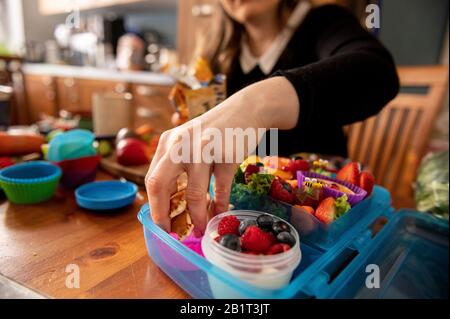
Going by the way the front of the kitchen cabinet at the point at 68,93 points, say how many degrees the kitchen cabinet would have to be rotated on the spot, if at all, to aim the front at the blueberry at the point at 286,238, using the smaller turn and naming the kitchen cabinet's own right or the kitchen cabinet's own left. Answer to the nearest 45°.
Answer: approximately 45° to the kitchen cabinet's own left

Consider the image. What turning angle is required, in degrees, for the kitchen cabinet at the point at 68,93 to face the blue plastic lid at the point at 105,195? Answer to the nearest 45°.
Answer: approximately 45° to its left

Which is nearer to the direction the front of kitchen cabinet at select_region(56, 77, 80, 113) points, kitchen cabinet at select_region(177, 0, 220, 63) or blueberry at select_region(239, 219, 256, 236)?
the blueberry

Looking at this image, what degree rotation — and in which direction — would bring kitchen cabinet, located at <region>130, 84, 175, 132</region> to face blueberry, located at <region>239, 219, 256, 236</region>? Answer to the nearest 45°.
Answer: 0° — it already faces it

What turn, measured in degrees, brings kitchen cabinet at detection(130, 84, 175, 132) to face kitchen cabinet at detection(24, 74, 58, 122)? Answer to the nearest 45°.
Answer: approximately 135° to its right

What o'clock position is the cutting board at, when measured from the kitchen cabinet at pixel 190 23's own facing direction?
The cutting board is roughly at 12 o'clock from the kitchen cabinet.

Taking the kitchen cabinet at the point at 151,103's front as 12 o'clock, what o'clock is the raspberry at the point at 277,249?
The raspberry is roughly at 12 o'clock from the kitchen cabinet.

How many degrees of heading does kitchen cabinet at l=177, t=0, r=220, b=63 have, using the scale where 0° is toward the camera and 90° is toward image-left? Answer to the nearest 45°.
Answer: approximately 0°

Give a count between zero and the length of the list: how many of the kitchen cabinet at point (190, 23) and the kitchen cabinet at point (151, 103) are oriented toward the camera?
2

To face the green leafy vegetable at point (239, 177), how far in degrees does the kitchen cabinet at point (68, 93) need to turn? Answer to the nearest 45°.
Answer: approximately 45° to its left

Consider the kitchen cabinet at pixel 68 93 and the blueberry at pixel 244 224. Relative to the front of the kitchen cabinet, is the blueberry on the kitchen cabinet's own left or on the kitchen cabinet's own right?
on the kitchen cabinet's own left

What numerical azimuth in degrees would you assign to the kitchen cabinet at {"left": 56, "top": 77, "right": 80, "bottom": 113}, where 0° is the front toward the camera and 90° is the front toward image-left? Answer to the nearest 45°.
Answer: approximately 45°
